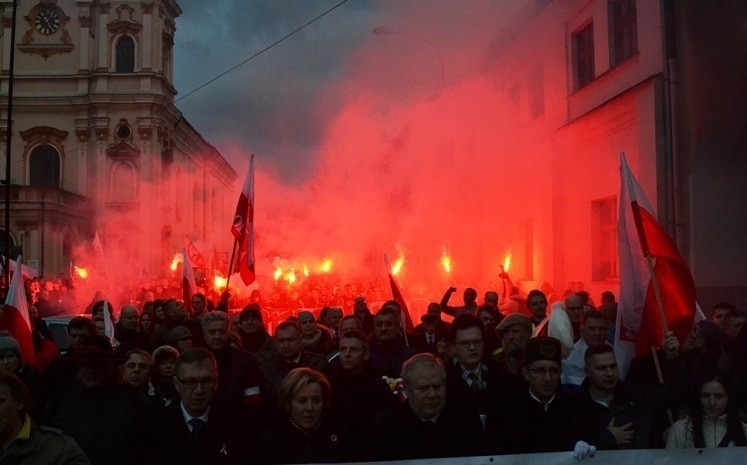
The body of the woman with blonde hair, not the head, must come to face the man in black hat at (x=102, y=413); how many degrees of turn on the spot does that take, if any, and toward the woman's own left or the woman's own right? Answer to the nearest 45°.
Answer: approximately 135° to the woman's own right

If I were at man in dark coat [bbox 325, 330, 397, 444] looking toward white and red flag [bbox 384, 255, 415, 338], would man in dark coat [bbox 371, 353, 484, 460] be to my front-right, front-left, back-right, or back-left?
back-right

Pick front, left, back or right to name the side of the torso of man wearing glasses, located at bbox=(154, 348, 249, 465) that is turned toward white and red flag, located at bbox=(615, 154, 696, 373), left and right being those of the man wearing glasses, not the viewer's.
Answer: left

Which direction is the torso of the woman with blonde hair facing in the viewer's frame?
toward the camera

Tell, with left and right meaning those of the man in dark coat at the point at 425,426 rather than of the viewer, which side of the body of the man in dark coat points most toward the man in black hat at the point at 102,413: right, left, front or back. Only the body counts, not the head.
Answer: right

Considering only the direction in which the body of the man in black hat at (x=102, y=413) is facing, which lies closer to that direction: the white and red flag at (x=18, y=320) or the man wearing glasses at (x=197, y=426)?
the man wearing glasses

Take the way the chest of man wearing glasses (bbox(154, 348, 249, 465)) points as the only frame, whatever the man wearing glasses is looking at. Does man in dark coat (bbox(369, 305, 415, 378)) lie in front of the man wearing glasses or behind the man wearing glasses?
behind

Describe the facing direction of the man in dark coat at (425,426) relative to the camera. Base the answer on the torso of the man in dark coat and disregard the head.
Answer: toward the camera

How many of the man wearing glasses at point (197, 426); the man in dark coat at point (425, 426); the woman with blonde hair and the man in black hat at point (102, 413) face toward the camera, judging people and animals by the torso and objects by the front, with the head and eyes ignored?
4

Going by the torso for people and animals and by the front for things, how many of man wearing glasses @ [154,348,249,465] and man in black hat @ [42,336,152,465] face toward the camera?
2

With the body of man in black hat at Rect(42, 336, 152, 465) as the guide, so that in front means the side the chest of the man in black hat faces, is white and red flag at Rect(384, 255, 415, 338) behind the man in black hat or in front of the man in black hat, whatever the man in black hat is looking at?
behind

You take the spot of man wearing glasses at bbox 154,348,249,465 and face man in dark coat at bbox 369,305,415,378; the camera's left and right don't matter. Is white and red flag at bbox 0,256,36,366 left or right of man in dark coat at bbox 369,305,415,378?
left

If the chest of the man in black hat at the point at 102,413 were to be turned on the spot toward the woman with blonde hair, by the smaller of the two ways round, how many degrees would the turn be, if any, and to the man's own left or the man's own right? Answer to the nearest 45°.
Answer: approximately 45° to the man's own left

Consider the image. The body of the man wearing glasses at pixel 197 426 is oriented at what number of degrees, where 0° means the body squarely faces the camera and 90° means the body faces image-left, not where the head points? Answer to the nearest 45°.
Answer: approximately 0°

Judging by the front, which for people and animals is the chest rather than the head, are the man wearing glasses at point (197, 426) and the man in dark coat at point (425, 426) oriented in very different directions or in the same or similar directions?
same or similar directions

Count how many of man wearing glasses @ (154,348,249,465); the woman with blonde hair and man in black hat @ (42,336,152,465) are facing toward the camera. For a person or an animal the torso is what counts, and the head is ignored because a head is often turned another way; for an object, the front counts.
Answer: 3

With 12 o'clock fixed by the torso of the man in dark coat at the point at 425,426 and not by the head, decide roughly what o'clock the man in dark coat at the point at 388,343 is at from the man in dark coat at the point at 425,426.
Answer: the man in dark coat at the point at 388,343 is roughly at 6 o'clock from the man in dark coat at the point at 425,426.

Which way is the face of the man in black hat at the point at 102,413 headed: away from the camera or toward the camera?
toward the camera

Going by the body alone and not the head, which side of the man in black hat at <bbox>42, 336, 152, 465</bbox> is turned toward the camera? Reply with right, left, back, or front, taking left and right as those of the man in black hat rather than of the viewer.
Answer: front
